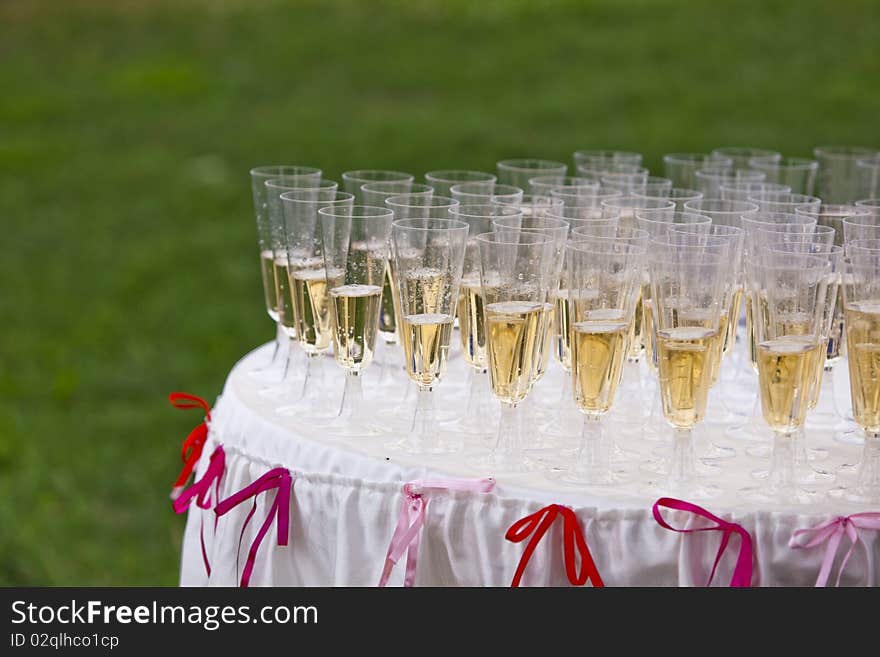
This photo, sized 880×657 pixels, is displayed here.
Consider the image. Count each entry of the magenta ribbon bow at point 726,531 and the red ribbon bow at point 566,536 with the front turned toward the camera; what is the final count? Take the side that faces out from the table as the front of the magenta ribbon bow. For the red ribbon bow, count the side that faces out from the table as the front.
2

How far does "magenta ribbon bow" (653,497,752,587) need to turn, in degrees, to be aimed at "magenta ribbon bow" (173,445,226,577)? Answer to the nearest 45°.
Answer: approximately 90° to its right

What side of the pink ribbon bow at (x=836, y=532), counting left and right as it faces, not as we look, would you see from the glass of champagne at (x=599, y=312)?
right

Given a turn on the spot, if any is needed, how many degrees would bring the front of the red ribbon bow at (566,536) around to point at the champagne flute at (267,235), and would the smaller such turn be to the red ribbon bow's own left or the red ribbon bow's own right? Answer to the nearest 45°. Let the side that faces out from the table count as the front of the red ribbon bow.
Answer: approximately 135° to the red ribbon bow's own right

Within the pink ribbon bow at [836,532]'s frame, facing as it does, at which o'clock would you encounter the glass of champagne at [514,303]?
The glass of champagne is roughly at 3 o'clock from the pink ribbon bow.

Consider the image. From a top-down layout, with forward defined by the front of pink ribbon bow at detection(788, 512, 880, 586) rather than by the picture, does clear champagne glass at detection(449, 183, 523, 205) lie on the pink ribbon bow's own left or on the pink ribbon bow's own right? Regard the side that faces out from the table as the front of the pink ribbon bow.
on the pink ribbon bow's own right

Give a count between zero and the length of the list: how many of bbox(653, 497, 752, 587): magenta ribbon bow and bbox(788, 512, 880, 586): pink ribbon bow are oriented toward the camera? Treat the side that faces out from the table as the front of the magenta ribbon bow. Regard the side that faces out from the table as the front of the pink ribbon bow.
2

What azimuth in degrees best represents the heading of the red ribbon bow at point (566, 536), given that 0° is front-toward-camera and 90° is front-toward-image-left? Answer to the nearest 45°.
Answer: approximately 0°

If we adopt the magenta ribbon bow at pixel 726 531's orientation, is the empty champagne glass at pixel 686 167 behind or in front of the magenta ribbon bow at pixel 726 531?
behind
